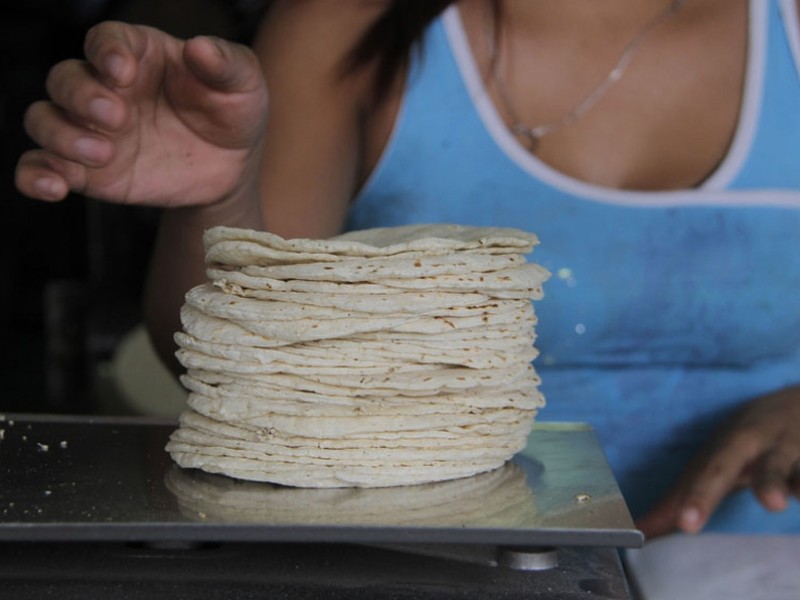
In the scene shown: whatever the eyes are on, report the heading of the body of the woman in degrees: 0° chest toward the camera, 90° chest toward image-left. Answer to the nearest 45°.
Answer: approximately 0°

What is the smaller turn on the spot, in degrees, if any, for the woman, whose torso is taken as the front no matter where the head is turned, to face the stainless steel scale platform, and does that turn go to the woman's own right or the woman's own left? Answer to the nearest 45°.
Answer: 0° — they already face it

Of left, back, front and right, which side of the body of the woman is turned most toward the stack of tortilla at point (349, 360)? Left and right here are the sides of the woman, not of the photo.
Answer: front
